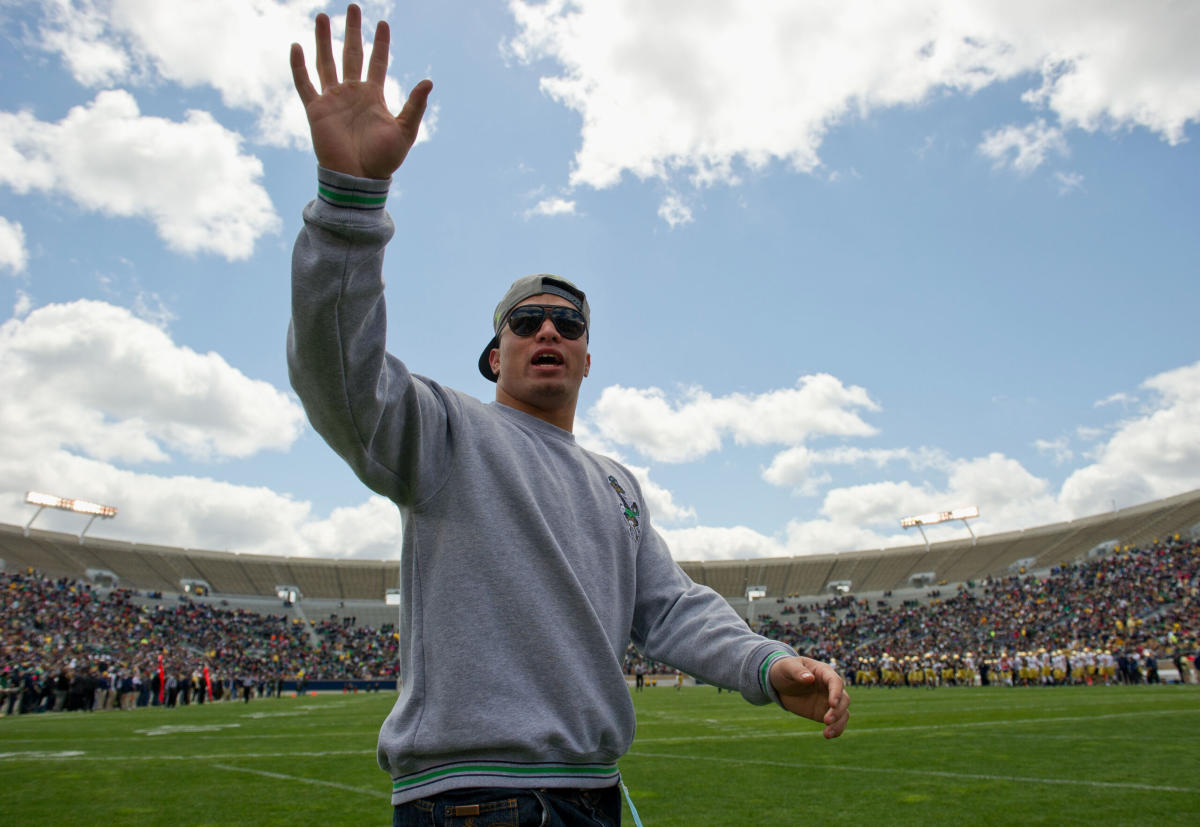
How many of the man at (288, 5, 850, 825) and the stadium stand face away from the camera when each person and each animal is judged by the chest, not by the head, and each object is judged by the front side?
0

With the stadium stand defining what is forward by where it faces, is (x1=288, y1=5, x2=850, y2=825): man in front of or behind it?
in front

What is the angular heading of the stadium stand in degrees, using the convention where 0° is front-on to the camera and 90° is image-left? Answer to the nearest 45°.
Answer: approximately 0°

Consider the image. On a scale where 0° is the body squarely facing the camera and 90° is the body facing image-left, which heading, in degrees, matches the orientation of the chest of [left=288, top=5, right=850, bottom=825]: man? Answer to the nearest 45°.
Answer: approximately 315°
